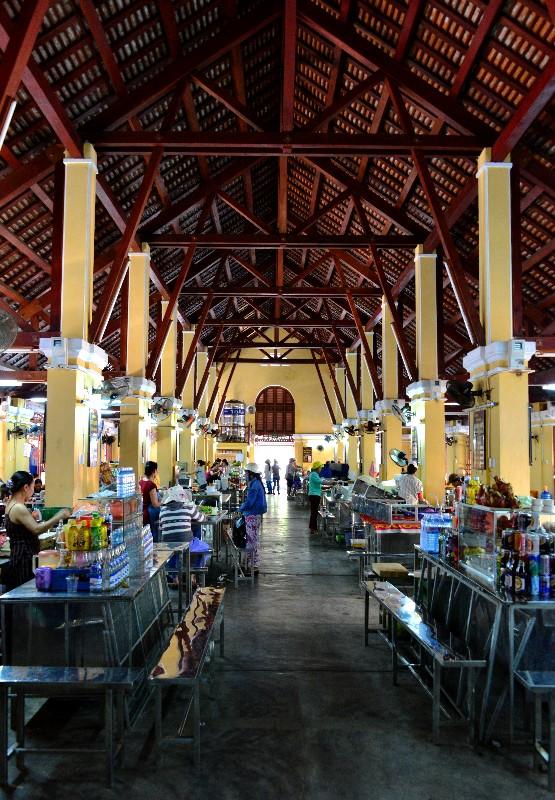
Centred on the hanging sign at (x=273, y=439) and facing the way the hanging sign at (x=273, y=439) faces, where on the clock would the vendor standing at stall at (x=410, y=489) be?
The vendor standing at stall is roughly at 12 o'clock from the hanging sign.

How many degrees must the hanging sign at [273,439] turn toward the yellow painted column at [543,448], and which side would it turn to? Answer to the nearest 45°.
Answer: approximately 45° to its left

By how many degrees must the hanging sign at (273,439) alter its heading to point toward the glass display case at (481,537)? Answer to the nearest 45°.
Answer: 0° — it already faces it

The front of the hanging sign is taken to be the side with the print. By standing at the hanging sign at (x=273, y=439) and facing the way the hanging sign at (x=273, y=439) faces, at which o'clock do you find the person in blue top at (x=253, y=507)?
The person in blue top is roughly at 12 o'clock from the hanging sign.

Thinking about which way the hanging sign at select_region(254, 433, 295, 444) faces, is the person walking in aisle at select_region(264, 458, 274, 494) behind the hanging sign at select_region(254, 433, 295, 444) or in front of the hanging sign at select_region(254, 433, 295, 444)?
in front

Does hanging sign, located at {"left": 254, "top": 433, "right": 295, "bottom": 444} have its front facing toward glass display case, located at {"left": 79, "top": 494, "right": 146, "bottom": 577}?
yes

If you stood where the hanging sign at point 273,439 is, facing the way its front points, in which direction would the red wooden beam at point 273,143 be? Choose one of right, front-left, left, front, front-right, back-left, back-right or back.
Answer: front

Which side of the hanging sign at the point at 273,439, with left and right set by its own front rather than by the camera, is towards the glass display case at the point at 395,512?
front

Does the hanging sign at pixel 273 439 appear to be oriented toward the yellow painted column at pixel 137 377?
yes

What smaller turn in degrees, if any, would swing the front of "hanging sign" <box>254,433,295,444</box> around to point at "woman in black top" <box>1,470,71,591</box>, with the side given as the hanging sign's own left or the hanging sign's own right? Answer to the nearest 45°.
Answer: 0° — it already faces them

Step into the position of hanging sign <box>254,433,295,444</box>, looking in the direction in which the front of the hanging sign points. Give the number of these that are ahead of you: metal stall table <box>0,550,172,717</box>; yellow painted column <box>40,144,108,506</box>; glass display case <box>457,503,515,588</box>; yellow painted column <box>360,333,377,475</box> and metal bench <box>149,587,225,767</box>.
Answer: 5

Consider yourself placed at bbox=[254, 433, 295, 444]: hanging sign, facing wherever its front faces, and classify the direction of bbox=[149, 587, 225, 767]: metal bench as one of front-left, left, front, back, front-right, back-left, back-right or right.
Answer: front

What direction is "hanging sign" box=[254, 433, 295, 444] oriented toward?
toward the camera

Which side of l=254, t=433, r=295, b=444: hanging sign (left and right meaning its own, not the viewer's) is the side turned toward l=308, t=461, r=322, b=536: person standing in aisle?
front

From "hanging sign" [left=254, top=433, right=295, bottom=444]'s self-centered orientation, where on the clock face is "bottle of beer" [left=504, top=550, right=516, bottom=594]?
The bottle of beer is roughly at 12 o'clock from the hanging sign.
